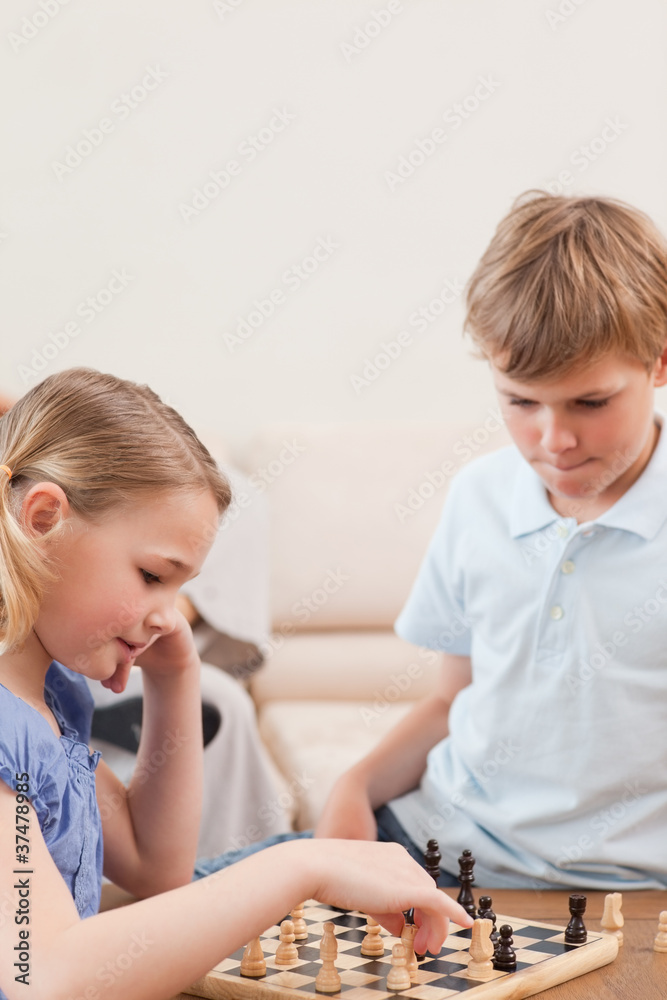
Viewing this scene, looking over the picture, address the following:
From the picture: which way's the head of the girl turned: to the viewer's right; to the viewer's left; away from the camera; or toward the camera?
to the viewer's right

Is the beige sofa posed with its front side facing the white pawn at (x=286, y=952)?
yes

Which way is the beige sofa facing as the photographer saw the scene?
facing the viewer

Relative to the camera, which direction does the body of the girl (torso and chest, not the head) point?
to the viewer's right

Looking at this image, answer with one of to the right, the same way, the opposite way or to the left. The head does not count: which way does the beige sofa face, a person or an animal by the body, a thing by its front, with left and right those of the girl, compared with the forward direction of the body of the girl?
to the right

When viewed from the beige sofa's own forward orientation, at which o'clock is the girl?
The girl is roughly at 12 o'clock from the beige sofa.

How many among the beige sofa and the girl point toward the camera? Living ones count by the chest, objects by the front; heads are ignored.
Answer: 1

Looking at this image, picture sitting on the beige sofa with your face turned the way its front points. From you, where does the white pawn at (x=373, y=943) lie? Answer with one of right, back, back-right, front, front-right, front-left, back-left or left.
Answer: front

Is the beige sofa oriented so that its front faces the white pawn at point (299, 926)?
yes

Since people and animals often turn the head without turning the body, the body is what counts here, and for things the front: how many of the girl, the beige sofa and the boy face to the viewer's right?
1

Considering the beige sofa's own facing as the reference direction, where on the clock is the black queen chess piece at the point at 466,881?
The black queen chess piece is roughly at 12 o'clock from the beige sofa.

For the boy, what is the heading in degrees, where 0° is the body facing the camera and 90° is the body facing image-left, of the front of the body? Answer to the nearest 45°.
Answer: approximately 45°

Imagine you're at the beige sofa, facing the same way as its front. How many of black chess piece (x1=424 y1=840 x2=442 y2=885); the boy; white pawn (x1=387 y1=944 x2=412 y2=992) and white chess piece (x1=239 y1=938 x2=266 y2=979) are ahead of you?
4
